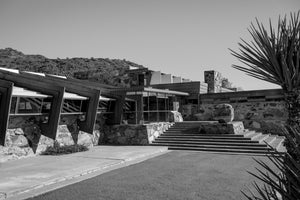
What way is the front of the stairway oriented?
toward the camera

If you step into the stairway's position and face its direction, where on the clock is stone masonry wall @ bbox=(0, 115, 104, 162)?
The stone masonry wall is roughly at 2 o'clock from the stairway.

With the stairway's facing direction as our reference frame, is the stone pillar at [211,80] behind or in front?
behind

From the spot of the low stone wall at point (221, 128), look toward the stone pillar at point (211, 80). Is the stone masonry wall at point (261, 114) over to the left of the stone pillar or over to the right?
right

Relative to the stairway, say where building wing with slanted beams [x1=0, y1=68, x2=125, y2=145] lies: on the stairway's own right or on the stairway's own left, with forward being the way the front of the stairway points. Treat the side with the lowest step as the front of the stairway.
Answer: on the stairway's own right

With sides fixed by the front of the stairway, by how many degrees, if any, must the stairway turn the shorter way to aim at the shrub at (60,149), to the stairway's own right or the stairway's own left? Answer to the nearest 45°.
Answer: approximately 45° to the stairway's own right

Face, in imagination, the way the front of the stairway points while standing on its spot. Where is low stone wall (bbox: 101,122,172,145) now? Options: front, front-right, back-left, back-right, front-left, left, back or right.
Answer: right
